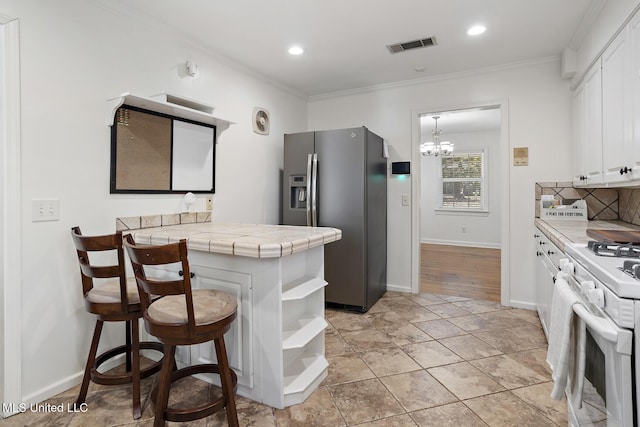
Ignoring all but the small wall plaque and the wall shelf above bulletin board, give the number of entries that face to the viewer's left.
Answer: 0

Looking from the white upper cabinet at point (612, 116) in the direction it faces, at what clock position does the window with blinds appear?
The window with blinds is roughly at 2 o'clock from the white upper cabinet.

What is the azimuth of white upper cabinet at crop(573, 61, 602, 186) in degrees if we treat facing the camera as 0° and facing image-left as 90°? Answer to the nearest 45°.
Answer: approximately 90°

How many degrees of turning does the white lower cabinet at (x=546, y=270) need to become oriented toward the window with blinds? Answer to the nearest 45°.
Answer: approximately 90° to its right

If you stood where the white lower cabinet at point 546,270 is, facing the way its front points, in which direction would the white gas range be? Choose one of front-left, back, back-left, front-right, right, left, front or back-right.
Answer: left

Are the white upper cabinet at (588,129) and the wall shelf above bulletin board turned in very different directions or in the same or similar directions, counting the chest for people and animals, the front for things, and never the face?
very different directions

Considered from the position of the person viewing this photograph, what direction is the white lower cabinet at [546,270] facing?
facing to the left of the viewer

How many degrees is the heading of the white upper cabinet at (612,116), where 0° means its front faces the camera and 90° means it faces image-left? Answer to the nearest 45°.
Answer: approximately 90°

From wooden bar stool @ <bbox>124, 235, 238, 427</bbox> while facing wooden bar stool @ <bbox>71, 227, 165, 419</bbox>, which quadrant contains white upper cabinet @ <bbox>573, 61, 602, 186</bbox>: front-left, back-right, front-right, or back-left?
back-right

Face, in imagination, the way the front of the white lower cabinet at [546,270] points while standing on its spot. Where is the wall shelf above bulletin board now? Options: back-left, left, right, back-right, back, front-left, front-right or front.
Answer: front-left

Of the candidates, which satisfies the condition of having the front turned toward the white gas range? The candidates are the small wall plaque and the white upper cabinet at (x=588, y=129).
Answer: the small wall plaque

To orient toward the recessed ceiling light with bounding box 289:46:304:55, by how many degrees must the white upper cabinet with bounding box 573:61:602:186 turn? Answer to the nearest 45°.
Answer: approximately 45° to its left
